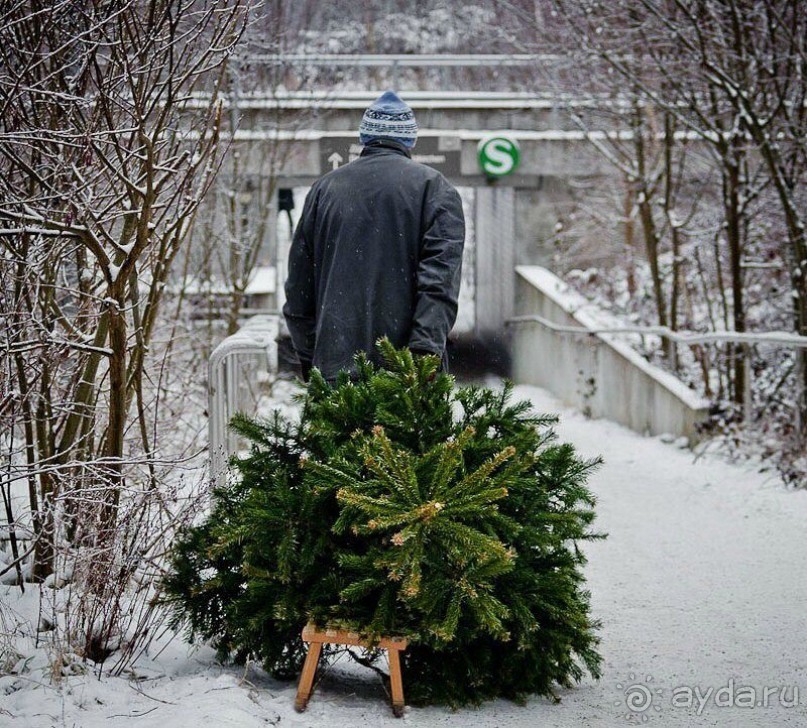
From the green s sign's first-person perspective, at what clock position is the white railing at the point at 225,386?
The white railing is roughly at 12 o'clock from the green s sign.

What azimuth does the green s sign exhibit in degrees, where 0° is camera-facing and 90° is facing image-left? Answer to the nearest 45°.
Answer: approximately 0°

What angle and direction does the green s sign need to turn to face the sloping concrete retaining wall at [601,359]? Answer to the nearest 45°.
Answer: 0° — it already faces it

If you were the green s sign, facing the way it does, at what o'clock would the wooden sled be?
The wooden sled is roughly at 12 o'clock from the green s sign.

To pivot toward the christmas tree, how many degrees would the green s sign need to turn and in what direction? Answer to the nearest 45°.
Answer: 0° — it already faces it
